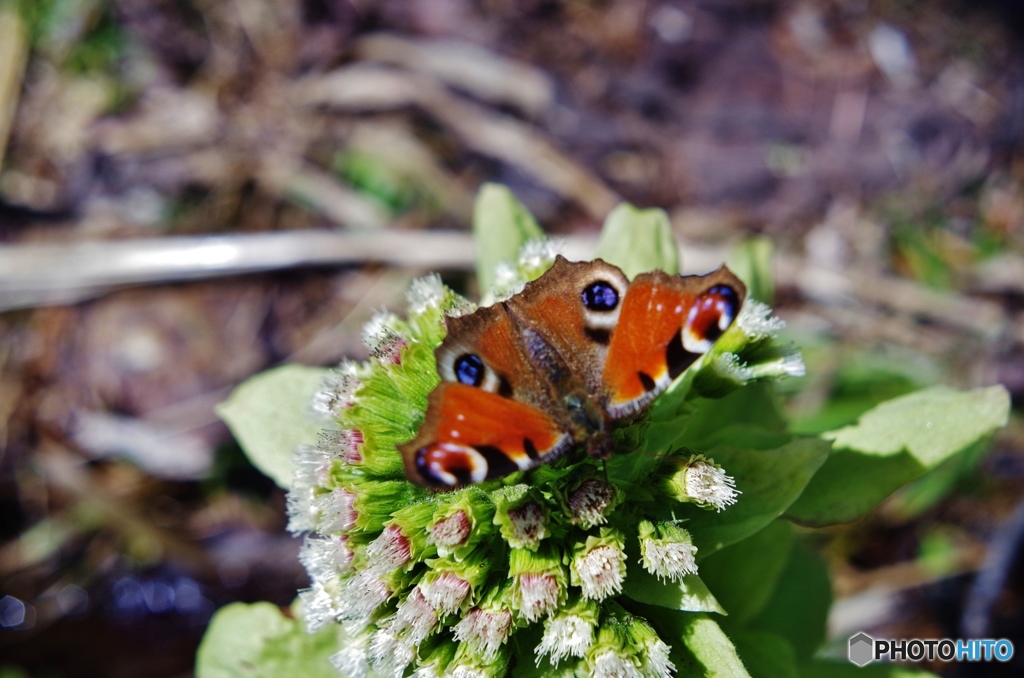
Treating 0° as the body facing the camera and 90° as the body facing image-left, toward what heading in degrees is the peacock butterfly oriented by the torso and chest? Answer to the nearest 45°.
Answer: approximately 315°

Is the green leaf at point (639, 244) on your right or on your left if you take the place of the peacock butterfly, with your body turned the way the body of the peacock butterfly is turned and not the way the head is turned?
on your left

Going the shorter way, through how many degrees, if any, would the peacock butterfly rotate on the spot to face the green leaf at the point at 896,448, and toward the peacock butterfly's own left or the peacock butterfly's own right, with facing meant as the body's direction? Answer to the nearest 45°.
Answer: approximately 90° to the peacock butterfly's own left
